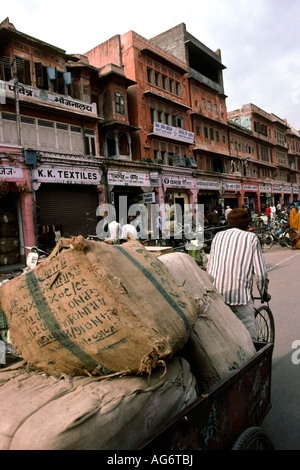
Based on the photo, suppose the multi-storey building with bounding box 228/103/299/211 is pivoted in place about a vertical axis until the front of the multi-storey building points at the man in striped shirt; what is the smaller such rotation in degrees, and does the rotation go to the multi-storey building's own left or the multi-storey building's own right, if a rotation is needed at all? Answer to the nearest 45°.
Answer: approximately 45° to the multi-storey building's own right

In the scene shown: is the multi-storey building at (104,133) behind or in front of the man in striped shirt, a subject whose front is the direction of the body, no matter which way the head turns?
in front

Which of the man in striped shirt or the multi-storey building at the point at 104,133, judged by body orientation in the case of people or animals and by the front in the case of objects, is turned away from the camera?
the man in striped shirt

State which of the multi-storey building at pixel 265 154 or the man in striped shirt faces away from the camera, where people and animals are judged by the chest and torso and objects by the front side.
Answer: the man in striped shirt

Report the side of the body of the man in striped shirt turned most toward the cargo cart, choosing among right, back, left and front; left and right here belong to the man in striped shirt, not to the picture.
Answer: back

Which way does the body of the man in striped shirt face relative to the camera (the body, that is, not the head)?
away from the camera

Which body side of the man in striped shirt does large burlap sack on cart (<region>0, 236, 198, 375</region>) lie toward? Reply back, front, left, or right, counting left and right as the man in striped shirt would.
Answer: back

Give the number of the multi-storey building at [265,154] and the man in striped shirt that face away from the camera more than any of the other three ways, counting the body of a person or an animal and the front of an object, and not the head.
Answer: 1

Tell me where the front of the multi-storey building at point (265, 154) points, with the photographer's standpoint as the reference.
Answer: facing the viewer and to the right of the viewer

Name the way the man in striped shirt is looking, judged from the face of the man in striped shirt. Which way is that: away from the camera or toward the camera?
away from the camera

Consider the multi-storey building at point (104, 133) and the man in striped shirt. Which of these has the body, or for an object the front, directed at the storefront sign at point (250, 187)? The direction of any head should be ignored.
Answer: the man in striped shirt

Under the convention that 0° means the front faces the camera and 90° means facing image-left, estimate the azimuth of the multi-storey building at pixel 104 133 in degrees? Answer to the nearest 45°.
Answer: approximately 315°
